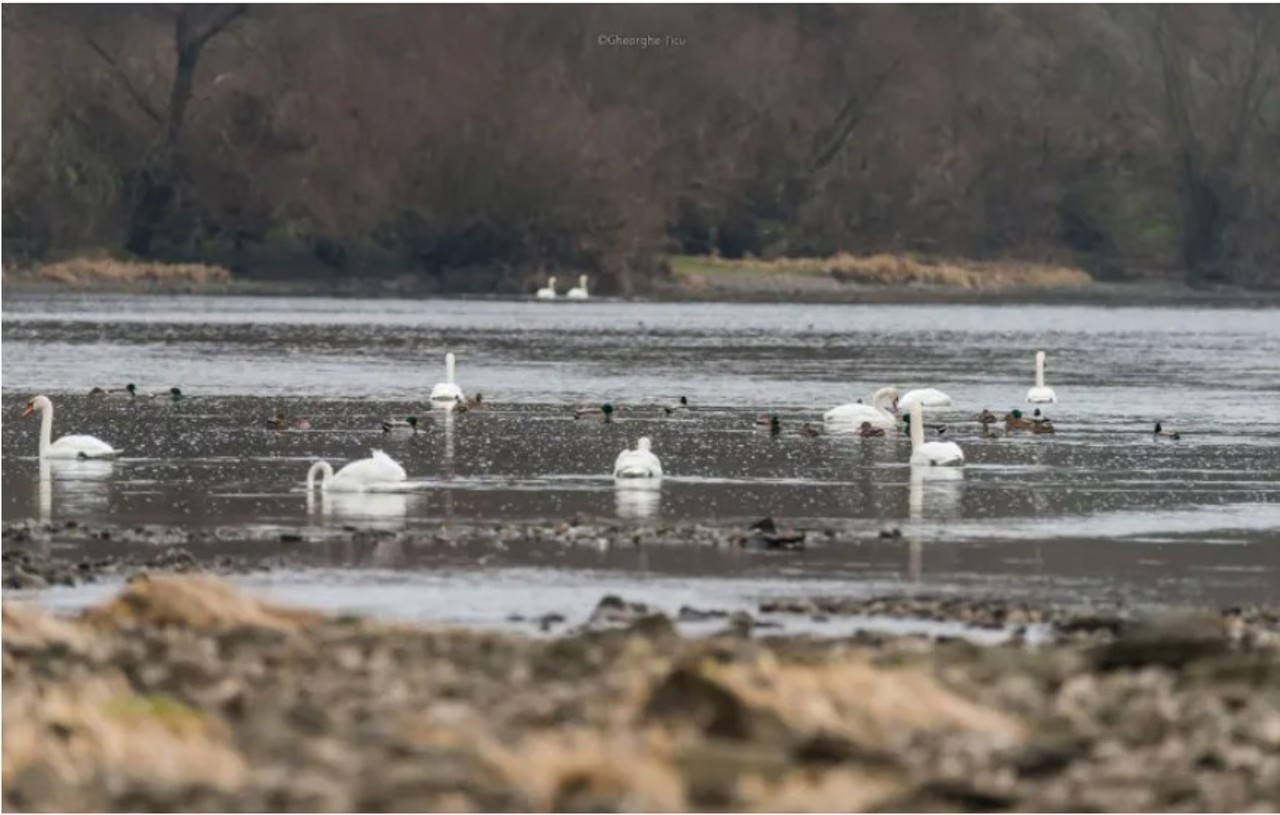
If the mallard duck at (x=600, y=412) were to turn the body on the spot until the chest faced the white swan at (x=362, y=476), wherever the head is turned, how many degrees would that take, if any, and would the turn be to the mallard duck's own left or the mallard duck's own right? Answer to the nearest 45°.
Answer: approximately 90° to the mallard duck's own right

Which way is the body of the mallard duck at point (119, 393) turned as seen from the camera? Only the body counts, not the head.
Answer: to the viewer's right

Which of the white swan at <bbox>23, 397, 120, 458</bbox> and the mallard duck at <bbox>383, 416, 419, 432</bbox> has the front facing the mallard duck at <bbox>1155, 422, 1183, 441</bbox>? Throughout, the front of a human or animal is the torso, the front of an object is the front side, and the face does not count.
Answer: the mallard duck at <bbox>383, 416, 419, 432</bbox>

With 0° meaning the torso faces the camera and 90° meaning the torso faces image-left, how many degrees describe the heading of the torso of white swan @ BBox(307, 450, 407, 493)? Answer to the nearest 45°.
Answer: approximately 90°

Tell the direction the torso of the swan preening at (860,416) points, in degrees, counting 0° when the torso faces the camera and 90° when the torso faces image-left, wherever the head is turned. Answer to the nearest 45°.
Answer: approximately 270°

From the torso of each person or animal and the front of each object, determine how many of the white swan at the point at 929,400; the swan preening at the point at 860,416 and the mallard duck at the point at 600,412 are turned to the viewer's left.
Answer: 1

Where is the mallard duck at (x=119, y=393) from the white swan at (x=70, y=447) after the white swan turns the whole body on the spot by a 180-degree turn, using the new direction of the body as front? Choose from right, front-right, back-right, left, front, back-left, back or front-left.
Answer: left

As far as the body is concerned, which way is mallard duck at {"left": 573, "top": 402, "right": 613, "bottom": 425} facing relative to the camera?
to the viewer's right

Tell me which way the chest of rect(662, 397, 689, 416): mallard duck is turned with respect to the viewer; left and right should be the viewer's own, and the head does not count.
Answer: facing to the right of the viewer

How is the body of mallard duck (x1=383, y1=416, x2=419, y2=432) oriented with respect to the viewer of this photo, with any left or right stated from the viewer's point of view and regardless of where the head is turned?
facing to the right of the viewer

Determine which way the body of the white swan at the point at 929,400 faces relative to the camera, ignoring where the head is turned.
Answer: to the viewer's left

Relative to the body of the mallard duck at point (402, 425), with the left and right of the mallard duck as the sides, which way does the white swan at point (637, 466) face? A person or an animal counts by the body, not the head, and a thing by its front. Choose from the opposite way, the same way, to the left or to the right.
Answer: to the left

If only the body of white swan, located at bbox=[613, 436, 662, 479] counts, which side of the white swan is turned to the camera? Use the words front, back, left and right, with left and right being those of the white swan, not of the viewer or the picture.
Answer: back

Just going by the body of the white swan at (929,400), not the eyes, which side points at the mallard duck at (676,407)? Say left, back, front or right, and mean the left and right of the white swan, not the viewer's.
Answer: front

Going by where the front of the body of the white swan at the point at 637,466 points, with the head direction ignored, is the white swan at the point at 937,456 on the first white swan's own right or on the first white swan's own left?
on the first white swan's own right
